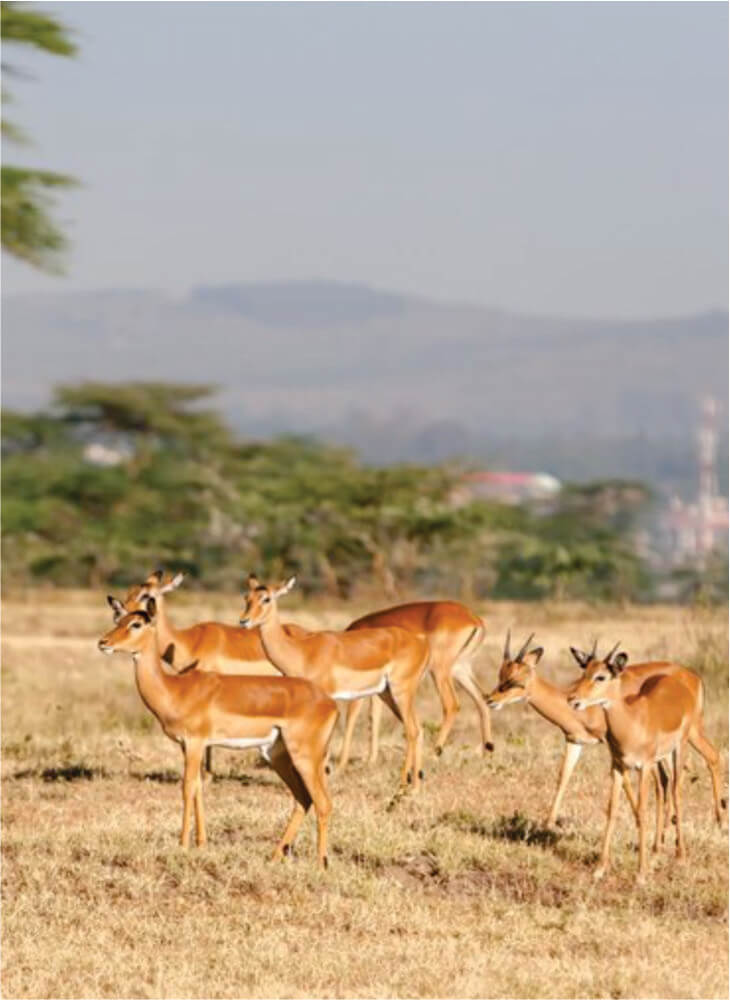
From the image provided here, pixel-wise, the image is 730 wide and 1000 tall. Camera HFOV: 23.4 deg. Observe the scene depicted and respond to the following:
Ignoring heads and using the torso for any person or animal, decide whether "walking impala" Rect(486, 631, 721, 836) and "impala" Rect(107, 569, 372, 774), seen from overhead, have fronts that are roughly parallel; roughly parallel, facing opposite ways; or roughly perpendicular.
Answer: roughly parallel

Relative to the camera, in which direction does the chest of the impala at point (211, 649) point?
to the viewer's left

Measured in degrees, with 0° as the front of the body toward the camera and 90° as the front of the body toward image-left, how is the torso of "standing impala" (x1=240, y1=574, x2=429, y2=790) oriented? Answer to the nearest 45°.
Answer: approximately 90°

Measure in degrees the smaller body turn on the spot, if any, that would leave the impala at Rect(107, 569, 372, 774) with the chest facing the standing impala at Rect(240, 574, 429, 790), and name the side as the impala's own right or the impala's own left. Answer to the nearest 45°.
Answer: approximately 135° to the impala's own left

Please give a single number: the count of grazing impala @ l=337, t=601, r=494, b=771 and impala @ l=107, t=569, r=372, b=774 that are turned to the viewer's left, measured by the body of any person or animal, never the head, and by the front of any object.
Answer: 2

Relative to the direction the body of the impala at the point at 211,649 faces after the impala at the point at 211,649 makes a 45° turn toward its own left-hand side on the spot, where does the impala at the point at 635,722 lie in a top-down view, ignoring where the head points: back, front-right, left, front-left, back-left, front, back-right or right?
left

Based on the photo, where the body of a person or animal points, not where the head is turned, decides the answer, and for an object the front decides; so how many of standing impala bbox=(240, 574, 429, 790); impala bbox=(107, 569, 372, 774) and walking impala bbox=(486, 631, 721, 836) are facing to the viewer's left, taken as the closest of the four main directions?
3

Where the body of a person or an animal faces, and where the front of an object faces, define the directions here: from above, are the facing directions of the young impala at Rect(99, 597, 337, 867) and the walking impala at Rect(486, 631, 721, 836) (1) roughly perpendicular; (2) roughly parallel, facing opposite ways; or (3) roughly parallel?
roughly parallel

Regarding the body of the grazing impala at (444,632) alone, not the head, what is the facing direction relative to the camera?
to the viewer's left

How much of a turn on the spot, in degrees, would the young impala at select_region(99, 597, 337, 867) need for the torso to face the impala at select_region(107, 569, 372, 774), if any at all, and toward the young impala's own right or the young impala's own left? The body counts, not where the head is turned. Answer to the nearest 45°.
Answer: approximately 90° to the young impala's own right

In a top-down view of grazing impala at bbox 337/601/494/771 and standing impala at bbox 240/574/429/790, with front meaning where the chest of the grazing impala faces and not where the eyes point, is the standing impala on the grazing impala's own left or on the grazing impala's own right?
on the grazing impala's own left

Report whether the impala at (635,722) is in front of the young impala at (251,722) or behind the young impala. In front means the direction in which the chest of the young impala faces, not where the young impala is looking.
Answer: behind

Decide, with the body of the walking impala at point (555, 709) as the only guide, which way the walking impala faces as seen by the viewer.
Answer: to the viewer's left

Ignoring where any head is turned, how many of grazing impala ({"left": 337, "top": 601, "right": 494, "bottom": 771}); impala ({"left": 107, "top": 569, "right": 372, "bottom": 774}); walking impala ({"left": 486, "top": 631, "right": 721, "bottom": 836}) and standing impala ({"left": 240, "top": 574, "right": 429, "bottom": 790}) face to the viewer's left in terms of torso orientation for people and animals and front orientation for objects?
4

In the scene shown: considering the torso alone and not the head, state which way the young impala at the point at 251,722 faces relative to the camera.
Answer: to the viewer's left
